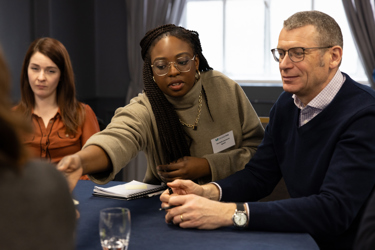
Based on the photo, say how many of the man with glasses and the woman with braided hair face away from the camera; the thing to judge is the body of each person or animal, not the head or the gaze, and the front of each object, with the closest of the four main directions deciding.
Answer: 0

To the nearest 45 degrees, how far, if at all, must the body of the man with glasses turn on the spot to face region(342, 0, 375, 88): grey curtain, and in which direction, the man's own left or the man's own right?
approximately 135° to the man's own right

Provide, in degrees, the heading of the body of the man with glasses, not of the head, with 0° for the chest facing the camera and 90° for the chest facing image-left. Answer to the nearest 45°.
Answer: approximately 45°

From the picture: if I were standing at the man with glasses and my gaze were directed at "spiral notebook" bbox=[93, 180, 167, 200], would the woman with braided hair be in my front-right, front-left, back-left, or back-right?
front-right

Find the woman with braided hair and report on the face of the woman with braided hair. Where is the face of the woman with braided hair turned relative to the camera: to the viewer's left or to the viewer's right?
to the viewer's left

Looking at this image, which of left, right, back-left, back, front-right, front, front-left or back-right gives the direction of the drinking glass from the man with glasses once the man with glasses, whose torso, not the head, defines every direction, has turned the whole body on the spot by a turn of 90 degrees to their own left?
right

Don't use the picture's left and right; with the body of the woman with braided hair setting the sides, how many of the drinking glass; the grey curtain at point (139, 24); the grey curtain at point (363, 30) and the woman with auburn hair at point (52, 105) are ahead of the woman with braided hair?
1

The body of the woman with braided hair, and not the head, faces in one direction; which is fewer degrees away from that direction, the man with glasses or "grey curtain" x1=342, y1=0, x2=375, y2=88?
the man with glasses

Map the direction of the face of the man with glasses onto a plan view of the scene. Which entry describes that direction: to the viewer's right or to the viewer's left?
to the viewer's left

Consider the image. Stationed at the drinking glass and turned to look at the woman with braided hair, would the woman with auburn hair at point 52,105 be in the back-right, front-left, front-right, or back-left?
front-left

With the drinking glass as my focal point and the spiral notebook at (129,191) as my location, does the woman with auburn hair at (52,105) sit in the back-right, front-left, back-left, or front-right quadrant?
back-right

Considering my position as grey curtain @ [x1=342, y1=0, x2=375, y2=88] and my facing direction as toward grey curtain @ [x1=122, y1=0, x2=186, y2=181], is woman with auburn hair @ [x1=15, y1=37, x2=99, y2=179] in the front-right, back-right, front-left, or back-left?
front-left

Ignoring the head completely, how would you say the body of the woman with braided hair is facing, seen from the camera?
toward the camera
